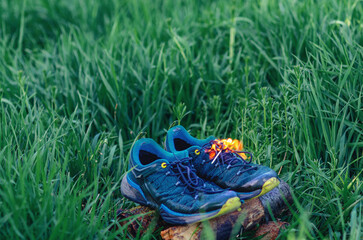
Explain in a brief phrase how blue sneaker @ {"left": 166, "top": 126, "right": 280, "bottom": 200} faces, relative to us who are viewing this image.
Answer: facing the viewer and to the right of the viewer

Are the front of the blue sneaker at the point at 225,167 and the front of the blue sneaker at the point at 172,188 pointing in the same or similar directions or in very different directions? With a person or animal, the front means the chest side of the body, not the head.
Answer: same or similar directions
